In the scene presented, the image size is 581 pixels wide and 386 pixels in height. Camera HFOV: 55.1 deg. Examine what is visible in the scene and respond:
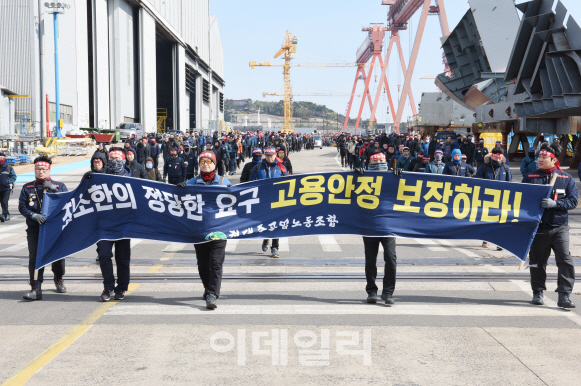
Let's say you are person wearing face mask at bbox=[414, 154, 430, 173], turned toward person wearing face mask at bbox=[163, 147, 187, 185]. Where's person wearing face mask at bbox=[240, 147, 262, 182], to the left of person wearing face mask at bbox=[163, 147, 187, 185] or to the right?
left

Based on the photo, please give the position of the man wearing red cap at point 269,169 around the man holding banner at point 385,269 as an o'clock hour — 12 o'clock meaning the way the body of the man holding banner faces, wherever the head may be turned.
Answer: The man wearing red cap is roughly at 5 o'clock from the man holding banner.

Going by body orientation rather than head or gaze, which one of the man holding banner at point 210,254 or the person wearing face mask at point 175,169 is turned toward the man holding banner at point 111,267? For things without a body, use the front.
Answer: the person wearing face mask

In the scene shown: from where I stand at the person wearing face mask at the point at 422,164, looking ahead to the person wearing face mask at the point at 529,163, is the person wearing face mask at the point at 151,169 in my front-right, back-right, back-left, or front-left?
back-right

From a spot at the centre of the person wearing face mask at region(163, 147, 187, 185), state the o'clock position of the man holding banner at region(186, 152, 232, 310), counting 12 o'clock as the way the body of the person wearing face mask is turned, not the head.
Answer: The man holding banner is roughly at 12 o'clock from the person wearing face mask.

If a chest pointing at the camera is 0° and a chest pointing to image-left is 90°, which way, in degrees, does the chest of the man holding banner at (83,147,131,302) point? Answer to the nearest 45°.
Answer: approximately 0°

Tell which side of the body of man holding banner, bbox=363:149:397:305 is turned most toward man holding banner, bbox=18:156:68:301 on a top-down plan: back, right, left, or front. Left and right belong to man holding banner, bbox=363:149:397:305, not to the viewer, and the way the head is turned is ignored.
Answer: right

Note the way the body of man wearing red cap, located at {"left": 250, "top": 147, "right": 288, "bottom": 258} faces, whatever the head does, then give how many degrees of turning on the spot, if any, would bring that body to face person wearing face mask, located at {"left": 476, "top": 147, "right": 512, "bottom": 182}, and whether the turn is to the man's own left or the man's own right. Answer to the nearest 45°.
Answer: approximately 90° to the man's own left

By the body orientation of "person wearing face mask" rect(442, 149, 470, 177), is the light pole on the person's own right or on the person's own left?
on the person's own right

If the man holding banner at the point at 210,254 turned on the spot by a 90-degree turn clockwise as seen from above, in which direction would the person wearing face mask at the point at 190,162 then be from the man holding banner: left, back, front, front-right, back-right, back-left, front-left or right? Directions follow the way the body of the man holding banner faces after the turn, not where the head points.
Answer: right

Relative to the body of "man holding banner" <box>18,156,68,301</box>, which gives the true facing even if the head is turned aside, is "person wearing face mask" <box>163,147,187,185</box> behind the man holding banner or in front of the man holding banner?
behind

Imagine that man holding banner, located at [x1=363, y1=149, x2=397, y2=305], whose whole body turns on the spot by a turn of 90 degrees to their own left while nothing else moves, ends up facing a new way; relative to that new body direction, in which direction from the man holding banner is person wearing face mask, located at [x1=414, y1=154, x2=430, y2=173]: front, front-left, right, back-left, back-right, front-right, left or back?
left

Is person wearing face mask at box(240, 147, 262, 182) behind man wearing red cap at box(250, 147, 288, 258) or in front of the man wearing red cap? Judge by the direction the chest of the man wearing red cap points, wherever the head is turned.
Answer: behind
